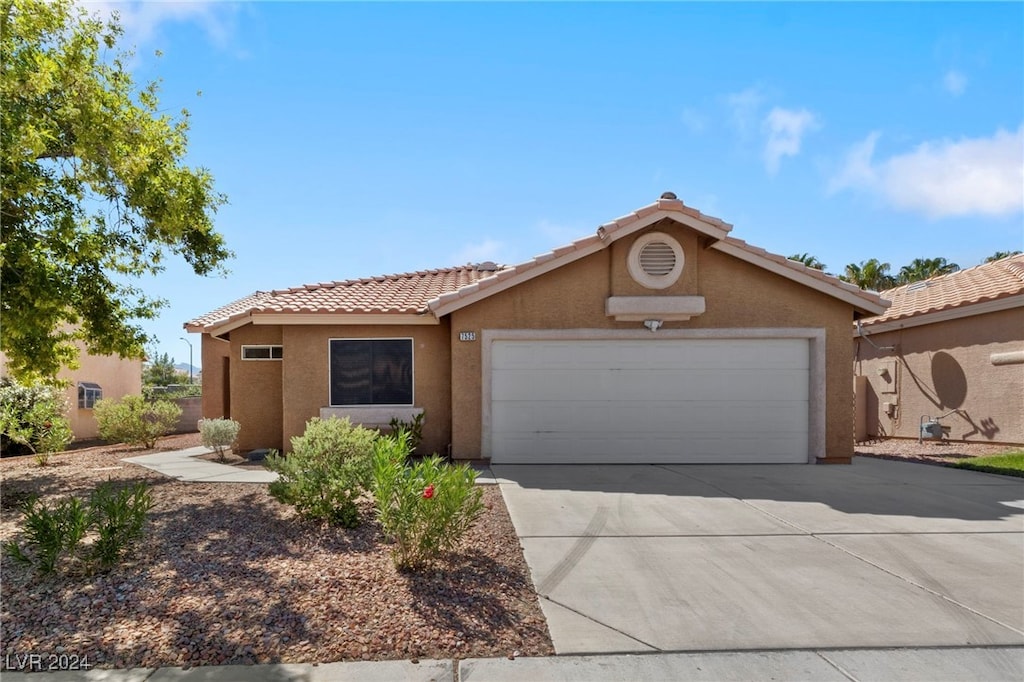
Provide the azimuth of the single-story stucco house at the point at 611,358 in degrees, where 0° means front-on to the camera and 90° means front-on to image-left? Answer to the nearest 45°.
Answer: approximately 0°

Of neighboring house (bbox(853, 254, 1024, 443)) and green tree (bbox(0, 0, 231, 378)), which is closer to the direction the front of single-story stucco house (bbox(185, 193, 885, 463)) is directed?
the green tree

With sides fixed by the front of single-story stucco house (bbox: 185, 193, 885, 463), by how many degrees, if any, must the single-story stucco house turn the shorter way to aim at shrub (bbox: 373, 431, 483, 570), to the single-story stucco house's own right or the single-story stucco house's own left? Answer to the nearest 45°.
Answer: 0° — it already faces it

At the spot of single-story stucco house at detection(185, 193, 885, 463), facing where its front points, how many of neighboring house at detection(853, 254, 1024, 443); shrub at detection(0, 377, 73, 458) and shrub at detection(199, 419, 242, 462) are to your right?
2

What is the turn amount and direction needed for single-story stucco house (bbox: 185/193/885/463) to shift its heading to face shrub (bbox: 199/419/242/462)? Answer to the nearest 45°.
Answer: approximately 90° to its right
